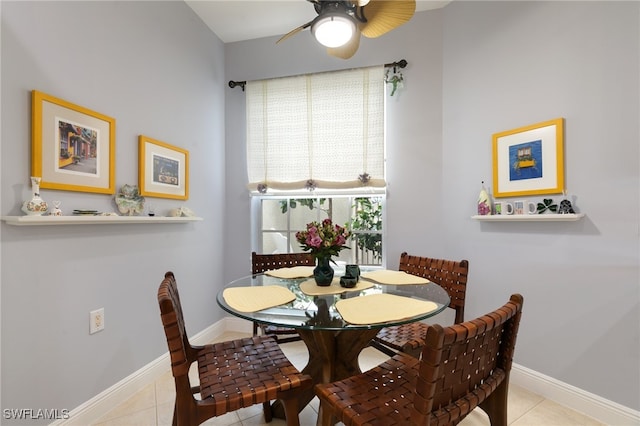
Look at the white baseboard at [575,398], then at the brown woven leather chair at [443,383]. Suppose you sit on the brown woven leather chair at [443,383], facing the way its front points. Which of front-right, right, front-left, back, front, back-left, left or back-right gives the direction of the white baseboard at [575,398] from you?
right

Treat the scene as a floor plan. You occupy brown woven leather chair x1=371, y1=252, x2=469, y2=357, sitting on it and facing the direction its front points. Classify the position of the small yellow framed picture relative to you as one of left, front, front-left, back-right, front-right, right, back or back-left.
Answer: front-right

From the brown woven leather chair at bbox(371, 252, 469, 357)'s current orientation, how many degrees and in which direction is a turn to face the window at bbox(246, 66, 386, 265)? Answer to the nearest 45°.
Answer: approximately 90° to its right

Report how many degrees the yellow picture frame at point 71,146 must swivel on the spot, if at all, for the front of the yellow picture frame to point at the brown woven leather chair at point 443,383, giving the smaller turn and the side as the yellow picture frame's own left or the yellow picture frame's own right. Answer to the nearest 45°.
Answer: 0° — it already faces it

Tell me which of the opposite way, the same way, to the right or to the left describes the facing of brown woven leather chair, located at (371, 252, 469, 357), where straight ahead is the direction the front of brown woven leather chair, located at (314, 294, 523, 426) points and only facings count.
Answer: to the left

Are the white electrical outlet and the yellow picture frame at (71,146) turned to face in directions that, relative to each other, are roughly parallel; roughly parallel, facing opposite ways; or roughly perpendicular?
roughly parallel

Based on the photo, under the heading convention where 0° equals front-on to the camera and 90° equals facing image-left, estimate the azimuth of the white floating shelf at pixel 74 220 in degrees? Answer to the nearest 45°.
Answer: approximately 315°

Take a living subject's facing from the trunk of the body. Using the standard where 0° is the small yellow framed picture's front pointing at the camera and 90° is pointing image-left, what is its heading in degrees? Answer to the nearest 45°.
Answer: approximately 315°

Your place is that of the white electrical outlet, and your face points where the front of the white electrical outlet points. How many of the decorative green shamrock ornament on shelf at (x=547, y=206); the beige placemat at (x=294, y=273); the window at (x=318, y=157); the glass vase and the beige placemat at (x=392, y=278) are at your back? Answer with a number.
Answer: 0

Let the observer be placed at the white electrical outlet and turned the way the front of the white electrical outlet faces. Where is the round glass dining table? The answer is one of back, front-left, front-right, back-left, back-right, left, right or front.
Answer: front

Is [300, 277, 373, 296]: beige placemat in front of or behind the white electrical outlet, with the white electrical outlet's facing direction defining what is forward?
in front

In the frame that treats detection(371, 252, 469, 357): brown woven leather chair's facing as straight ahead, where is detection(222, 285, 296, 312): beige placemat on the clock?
The beige placemat is roughly at 12 o'clock from the brown woven leather chair.

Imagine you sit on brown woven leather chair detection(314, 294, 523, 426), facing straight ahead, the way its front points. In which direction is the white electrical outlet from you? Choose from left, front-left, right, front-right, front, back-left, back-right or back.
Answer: front-left

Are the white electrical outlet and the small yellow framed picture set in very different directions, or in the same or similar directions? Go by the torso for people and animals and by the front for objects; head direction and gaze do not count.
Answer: same or similar directions

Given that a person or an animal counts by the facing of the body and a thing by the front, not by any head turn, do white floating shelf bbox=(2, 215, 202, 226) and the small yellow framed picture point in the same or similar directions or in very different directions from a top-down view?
same or similar directions

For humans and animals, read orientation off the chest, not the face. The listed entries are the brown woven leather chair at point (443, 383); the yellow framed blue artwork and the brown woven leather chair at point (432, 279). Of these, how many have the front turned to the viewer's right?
0

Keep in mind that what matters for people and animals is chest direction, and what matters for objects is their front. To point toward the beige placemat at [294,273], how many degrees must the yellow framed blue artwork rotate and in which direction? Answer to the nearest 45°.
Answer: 0° — it already faces it

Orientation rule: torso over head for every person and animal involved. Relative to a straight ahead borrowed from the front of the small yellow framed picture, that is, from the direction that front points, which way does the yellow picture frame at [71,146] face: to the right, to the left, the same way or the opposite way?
the same way

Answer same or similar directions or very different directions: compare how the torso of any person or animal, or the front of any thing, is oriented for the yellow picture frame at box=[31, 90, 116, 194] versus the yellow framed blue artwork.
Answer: very different directions

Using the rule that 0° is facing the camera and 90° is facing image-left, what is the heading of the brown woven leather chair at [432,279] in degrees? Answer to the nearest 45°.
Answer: approximately 45°

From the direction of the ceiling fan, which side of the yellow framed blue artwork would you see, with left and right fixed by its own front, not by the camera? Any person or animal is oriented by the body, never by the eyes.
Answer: front

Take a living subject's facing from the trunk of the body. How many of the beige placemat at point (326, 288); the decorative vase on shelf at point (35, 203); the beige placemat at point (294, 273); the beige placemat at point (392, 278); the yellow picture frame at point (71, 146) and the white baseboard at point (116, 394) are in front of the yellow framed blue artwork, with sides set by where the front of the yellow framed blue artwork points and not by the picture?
6

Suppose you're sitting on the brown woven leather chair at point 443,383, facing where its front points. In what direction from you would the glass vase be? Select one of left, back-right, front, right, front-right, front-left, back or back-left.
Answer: front

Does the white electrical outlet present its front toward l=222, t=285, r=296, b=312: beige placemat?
yes

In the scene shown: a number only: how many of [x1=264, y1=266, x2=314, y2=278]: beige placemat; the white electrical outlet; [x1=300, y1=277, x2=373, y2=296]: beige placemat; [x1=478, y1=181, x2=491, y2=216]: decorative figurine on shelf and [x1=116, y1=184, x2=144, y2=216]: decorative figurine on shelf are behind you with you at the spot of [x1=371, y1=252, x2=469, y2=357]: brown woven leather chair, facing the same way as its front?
1
